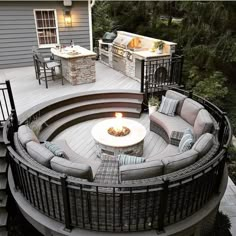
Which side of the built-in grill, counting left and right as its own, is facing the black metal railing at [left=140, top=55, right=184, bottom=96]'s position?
left

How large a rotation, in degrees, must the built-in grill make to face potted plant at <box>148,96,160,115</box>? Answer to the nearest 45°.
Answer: approximately 45° to its left

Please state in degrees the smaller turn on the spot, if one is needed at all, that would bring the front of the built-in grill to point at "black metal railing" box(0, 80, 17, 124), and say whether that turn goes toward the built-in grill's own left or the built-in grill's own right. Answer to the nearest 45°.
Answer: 0° — it already faces it

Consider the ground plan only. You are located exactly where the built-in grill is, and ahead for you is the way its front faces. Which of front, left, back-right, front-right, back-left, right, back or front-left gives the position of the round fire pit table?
front-left

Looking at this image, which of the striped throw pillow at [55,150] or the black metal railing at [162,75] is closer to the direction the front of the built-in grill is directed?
the striped throw pillow

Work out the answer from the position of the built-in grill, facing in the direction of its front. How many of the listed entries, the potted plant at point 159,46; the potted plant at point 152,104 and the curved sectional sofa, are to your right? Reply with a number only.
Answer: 0

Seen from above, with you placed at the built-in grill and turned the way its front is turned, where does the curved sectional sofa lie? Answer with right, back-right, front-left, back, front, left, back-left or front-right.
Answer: front-left

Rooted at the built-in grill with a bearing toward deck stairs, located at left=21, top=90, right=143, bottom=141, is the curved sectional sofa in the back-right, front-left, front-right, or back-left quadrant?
front-left

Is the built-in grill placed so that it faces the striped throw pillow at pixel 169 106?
no

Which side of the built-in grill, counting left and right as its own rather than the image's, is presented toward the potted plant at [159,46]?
left

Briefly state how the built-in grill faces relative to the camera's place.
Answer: facing the viewer and to the left of the viewer

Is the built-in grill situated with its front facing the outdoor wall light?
no

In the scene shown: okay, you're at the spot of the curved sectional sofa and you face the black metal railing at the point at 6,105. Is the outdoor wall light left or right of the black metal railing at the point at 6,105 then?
right
